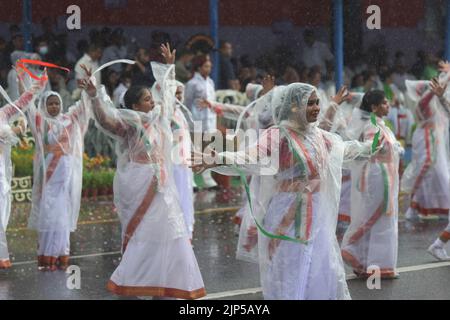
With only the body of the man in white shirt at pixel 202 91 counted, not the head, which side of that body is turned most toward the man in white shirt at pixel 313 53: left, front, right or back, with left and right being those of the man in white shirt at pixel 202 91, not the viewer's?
left

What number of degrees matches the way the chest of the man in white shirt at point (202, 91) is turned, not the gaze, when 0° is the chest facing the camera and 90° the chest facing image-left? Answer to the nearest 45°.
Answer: approximately 315°

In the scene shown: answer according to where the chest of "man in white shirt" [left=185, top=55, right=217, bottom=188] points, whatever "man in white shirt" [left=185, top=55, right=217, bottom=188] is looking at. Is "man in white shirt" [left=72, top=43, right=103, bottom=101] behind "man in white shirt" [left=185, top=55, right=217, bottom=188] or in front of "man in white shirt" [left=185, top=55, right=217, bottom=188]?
behind

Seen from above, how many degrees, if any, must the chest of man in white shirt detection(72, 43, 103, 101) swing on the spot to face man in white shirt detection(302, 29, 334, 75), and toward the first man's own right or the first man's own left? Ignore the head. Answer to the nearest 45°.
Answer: approximately 90° to the first man's own left

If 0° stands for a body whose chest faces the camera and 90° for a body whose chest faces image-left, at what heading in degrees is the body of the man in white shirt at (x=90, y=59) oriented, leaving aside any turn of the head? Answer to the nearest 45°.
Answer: approximately 315°
